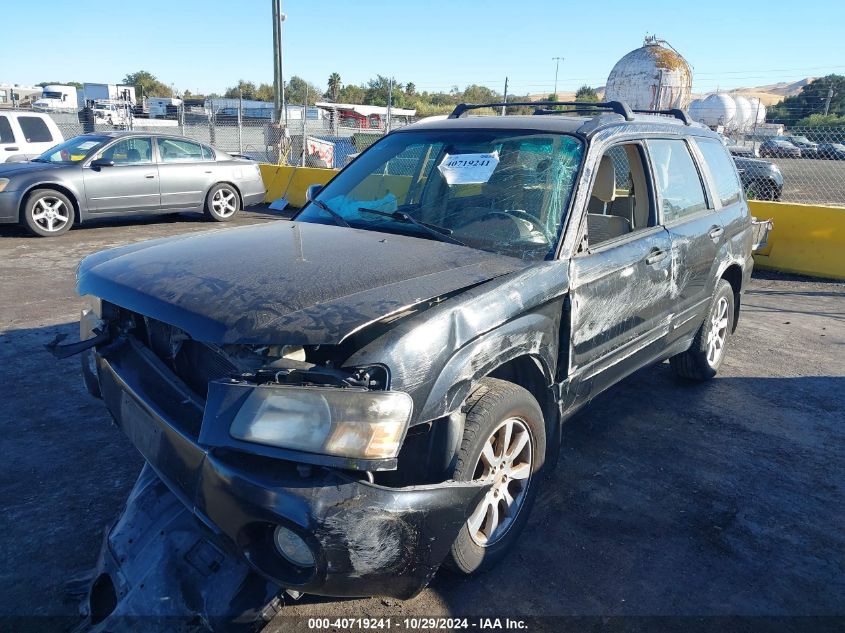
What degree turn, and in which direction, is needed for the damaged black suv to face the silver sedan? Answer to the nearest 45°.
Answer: approximately 90° to its right

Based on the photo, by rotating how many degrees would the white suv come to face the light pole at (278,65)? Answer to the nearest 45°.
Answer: approximately 135° to its right

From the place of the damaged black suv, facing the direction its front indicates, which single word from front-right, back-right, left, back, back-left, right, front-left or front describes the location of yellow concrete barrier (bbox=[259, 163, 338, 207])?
back-right

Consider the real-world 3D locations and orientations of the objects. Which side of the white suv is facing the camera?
left

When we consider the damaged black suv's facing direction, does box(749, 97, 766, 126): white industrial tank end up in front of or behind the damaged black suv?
behind

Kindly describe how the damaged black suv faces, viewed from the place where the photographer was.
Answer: facing the viewer and to the left of the viewer

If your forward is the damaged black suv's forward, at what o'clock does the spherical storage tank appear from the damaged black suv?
The spherical storage tank is roughly at 5 o'clock from the damaged black suv.

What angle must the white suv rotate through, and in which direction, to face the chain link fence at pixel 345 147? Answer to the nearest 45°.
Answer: approximately 135° to its right

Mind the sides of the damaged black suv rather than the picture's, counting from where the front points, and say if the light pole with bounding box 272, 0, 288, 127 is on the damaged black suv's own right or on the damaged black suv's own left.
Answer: on the damaged black suv's own right

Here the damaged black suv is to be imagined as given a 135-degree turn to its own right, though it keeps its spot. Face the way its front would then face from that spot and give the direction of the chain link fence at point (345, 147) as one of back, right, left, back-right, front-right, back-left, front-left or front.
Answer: front

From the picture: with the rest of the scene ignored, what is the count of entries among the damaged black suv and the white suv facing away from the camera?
0

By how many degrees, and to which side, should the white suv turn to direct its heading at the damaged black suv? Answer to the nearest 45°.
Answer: approximately 90° to its left

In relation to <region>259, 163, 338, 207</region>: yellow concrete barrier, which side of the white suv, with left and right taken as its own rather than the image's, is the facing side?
back

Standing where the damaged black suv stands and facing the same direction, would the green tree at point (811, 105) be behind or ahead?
behind
